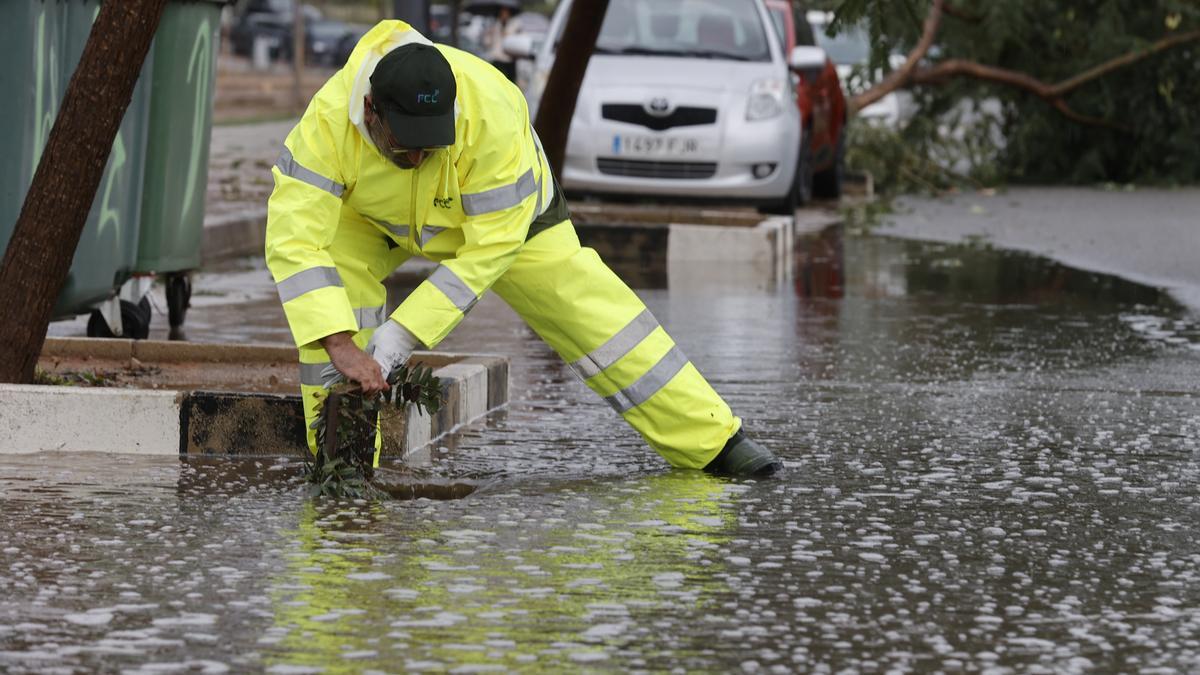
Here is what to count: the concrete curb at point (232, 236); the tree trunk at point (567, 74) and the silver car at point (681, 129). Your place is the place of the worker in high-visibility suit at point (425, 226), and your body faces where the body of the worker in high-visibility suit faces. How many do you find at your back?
3

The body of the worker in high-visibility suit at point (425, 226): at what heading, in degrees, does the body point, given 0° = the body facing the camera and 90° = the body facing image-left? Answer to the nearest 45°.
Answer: approximately 0°

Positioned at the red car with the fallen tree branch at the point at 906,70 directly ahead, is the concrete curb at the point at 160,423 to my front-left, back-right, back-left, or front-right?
back-right

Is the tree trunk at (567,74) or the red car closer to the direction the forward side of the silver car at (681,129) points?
the tree trunk

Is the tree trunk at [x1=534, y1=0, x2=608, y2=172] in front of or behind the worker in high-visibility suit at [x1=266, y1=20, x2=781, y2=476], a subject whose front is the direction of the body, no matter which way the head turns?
behind

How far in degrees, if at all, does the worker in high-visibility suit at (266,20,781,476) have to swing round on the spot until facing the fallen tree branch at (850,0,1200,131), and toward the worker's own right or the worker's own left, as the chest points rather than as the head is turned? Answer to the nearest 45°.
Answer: approximately 180°

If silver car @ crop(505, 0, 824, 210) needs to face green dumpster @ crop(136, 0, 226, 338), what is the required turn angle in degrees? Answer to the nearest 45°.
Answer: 0° — it already faces it

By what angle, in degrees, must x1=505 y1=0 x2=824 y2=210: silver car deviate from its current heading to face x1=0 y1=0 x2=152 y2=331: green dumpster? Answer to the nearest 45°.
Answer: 0° — it already faces it

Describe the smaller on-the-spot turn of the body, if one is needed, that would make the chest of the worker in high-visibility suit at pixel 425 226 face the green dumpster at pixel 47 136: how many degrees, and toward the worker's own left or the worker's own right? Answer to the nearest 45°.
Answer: approximately 135° to the worker's own right
